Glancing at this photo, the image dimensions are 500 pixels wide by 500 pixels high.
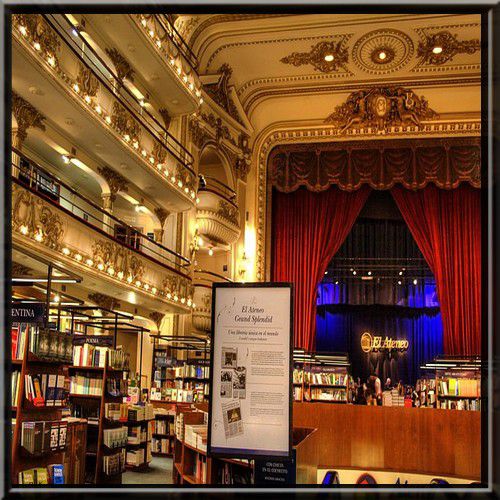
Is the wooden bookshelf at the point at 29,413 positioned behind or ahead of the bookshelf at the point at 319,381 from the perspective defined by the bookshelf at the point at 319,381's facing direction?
ahead

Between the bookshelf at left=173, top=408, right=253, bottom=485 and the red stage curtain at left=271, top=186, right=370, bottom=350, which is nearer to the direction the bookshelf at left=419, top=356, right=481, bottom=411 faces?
the bookshelf

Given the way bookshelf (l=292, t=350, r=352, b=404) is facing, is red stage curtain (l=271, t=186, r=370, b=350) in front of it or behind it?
behind

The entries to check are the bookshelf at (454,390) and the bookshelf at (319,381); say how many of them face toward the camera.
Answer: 2

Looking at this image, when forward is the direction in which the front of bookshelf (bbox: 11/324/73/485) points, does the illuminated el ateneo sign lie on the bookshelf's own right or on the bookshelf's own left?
on the bookshelf's own left

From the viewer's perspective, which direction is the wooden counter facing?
toward the camera

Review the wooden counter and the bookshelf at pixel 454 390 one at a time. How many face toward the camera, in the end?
2

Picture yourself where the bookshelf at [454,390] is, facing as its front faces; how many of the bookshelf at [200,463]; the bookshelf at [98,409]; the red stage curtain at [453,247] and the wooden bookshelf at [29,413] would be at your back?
1

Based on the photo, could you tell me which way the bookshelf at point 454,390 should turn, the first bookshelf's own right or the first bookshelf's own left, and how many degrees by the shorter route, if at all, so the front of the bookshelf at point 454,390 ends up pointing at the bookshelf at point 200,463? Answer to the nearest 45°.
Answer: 0° — it already faces it

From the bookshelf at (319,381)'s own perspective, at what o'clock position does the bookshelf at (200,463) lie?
the bookshelf at (200,463) is roughly at 12 o'clock from the bookshelf at (319,381).

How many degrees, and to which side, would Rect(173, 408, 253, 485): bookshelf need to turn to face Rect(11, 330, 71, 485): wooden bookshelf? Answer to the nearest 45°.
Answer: approximately 45° to its right

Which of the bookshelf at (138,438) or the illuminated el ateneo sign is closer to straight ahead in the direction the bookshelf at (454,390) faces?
the bookshelf
